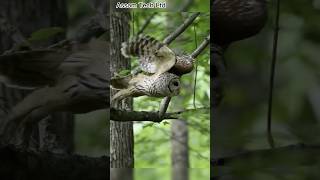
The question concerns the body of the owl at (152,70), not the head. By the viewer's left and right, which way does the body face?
facing to the right of the viewer
